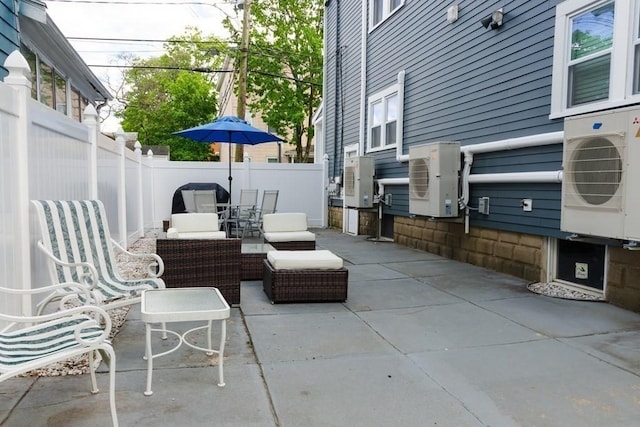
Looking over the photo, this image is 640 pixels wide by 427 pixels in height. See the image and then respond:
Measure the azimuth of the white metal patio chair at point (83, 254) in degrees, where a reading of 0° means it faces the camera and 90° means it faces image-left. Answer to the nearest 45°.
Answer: approximately 315°

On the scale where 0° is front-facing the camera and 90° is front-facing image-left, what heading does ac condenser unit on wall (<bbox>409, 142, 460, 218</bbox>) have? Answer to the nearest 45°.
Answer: approximately 45°

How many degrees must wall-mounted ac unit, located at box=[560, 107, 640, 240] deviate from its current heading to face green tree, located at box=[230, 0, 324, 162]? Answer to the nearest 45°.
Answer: approximately 90° to its right

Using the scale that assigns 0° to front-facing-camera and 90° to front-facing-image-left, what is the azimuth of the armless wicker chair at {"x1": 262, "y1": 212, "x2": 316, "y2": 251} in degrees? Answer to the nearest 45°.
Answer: approximately 0°

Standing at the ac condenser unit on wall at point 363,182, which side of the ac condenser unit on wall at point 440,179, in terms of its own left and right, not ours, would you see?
right

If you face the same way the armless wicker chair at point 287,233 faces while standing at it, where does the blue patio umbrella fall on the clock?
The blue patio umbrella is roughly at 5 o'clock from the armless wicker chair.

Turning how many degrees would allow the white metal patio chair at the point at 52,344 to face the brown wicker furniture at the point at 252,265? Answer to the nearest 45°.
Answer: approximately 45° to its left

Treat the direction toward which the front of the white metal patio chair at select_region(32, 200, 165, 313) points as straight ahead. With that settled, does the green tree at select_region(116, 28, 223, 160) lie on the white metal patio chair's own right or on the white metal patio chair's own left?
on the white metal patio chair's own left

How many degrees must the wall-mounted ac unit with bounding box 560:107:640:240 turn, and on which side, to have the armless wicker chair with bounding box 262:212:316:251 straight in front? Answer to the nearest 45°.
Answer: approximately 45° to its right

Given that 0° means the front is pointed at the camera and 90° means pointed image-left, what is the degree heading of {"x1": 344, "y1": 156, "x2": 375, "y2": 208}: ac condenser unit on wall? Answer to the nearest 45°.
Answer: approximately 45°

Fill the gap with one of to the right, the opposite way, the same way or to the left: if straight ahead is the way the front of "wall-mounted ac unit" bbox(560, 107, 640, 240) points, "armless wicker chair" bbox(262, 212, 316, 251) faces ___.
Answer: to the left

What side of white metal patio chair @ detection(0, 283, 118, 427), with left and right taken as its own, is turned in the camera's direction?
right

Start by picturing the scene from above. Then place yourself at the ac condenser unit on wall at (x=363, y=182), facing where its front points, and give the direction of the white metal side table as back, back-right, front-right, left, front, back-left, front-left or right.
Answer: front-left
